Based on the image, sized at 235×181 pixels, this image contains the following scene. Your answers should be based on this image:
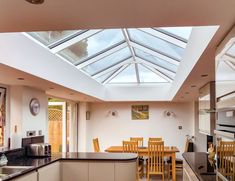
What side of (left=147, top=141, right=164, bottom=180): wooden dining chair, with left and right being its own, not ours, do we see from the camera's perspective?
back

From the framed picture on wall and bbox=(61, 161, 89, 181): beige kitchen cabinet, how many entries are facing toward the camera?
2

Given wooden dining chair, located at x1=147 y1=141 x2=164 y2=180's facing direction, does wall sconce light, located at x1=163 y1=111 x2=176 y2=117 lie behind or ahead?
ahead

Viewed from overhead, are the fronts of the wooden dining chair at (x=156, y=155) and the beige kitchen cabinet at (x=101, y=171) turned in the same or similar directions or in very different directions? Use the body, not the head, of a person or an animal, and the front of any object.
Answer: very different directions

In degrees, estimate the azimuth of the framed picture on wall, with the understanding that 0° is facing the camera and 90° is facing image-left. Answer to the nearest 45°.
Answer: approximately 0°

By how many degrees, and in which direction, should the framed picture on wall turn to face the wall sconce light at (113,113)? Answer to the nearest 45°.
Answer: approximately 90° to its right

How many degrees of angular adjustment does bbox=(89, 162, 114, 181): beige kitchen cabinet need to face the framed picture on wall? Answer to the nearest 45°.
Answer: approximately 180°

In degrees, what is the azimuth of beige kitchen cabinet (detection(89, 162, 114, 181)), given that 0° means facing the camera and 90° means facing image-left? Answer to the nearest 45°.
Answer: approximately 0°
